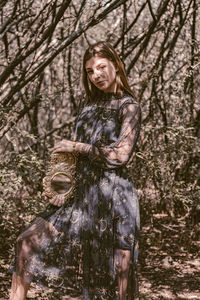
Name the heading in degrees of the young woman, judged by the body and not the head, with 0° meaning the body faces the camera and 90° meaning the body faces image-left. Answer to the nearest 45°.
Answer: approximately 45°
